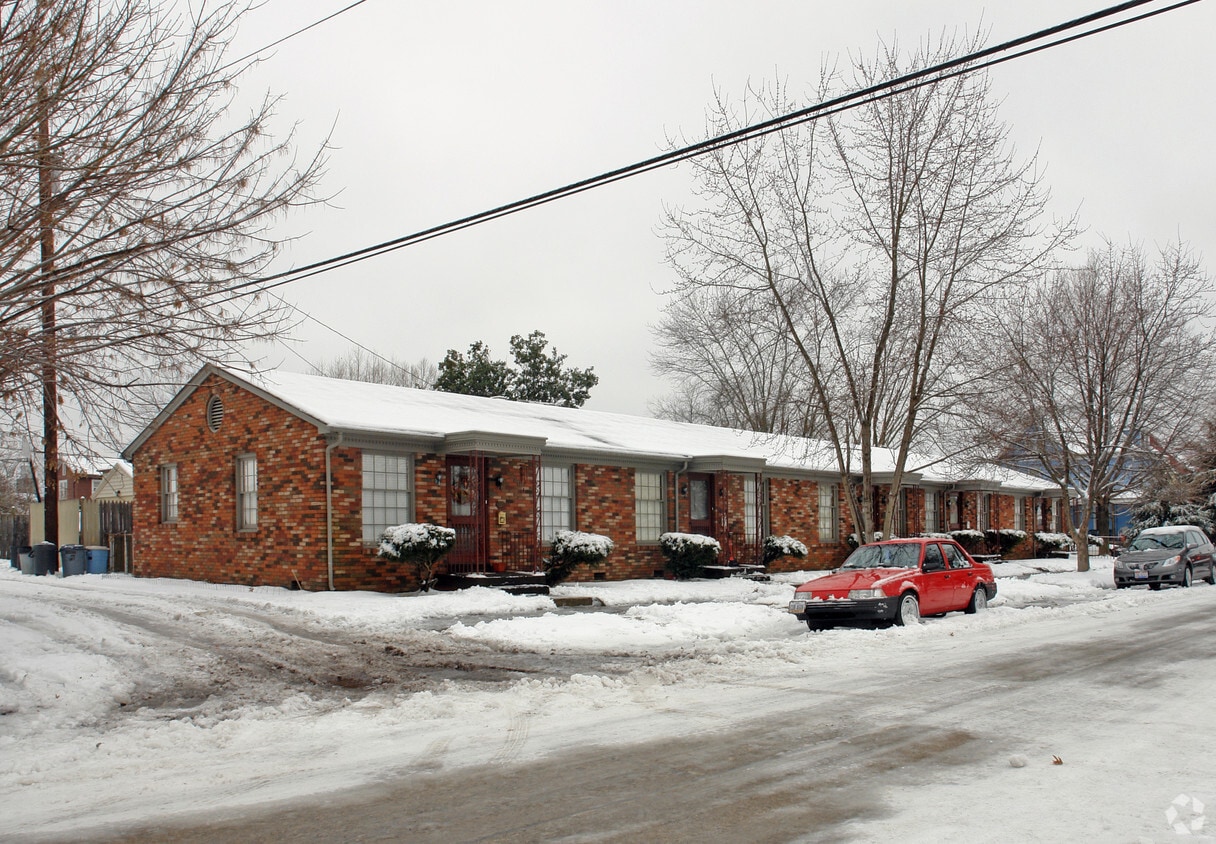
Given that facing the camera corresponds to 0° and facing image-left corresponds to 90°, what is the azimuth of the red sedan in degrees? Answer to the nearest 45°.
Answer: approximately 45°

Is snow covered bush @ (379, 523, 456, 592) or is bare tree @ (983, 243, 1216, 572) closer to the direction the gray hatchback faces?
the snow covered bush

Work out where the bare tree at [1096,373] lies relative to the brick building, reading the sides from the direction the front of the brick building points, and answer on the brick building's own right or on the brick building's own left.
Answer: on the brick building's own left

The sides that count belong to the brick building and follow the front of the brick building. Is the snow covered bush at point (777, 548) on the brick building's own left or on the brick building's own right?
on the brick building's own left

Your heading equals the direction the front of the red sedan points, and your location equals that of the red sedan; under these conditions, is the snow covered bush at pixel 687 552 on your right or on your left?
on your right
